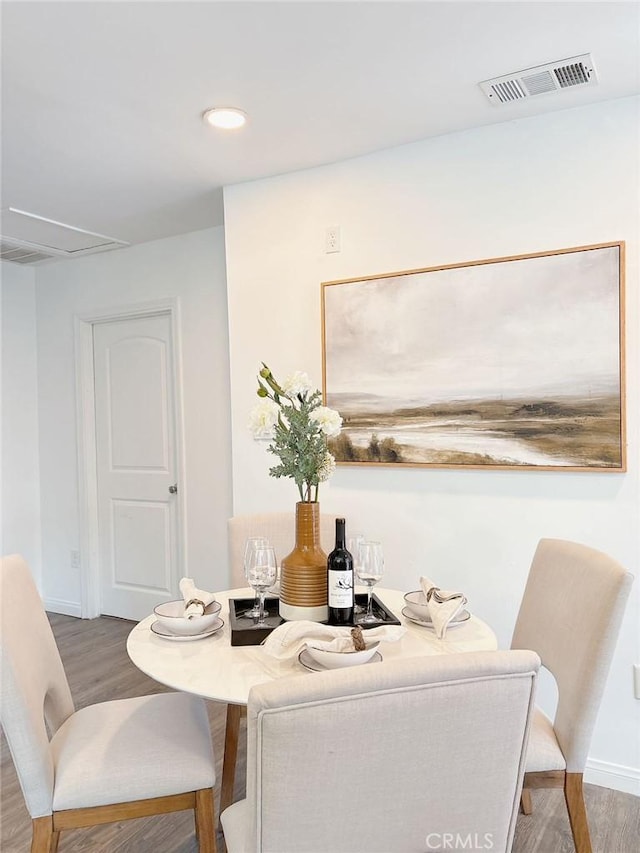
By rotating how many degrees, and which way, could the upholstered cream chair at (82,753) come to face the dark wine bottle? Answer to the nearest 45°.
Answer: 0° — it already faces it

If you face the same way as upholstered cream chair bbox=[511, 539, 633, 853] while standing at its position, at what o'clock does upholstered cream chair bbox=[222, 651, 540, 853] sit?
upholstered cream chair bbox=[222, 651, 540, 853] is roughly at 11 o'clock from upholstered cream chair bbox=[511, 539, 633, 853].

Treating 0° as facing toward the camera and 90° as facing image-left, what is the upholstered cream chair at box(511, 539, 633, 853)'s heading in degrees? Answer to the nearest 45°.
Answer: approximately 45°

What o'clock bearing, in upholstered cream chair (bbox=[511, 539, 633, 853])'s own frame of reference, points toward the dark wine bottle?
The dark wine bottle is roughly at 1 o'clock from the upholstered cream chair.

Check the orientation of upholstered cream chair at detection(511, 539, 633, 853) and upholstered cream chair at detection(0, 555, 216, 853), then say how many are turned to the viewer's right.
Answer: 1

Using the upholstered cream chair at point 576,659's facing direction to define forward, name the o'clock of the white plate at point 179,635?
The white plate is roughly at 1 o'clock from the upholstered cream chair.

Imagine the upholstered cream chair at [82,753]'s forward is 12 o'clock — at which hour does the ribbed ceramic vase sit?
The ribbed ceramic vase is roughly at 12 o'clock from the upholstered cream chair.

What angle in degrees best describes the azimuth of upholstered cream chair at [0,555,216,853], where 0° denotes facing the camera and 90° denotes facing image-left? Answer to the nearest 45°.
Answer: approximately 270°

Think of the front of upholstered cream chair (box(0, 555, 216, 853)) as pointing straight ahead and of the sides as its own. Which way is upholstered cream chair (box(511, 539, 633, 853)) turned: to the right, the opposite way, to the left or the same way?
the opposite way
